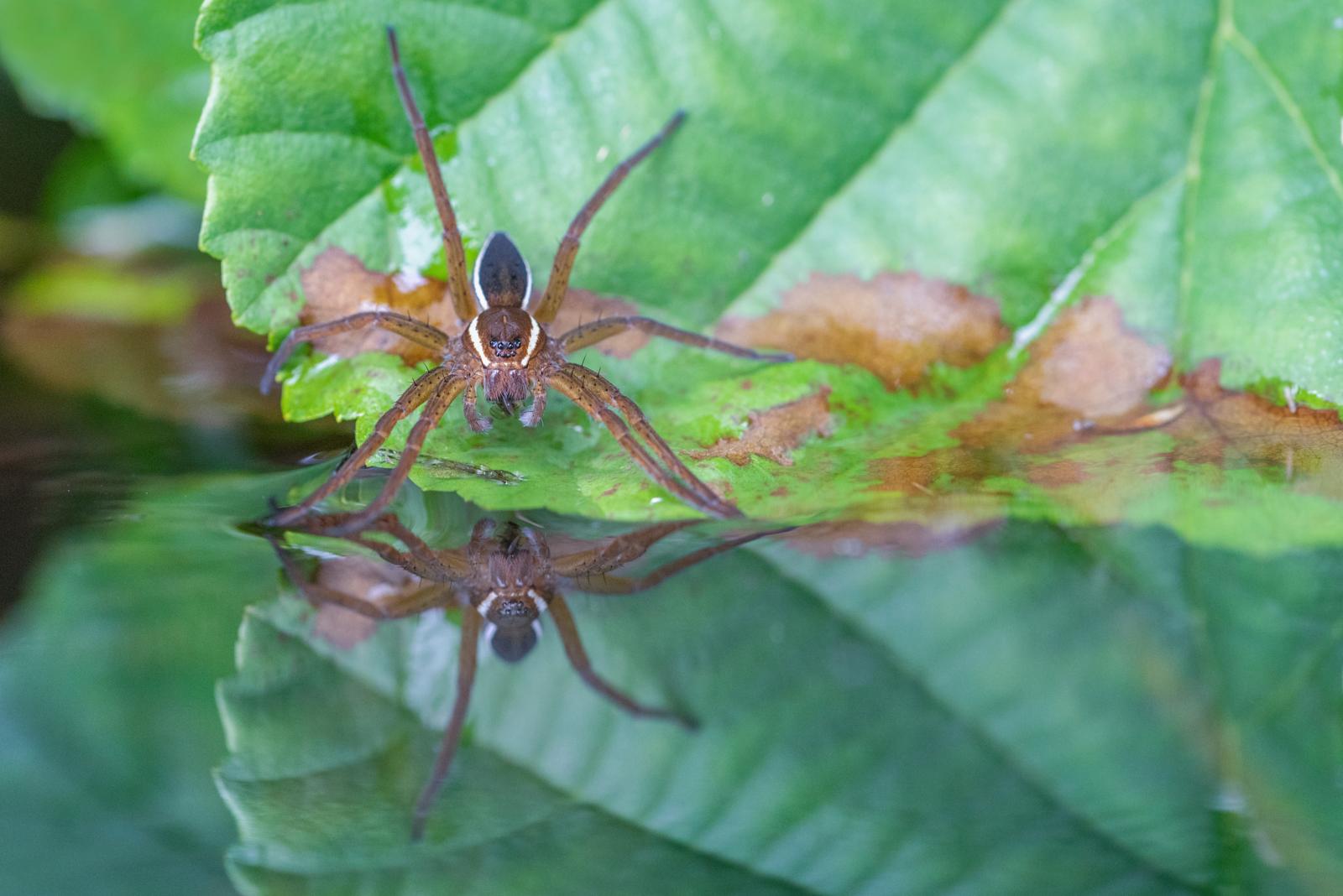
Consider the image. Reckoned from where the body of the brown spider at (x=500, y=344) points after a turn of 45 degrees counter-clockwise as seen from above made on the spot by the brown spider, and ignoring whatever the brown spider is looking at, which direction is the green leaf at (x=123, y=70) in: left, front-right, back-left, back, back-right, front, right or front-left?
back

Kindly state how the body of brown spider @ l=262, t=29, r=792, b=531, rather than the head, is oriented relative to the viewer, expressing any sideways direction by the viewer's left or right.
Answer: facing the viewer
